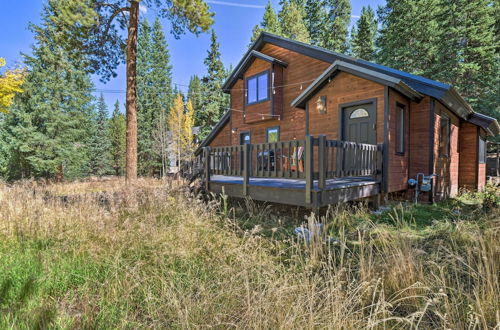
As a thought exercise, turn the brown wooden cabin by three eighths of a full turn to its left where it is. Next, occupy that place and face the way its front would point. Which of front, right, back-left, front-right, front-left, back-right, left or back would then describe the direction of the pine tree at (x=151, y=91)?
back-left

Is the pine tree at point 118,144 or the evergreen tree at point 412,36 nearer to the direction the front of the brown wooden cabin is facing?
the pine tree

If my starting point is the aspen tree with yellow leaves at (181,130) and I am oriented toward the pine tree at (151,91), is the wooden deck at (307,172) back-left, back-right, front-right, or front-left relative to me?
back-left

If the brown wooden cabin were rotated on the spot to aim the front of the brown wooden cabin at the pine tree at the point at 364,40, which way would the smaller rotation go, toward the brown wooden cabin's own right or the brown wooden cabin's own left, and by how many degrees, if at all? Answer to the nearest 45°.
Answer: approximately 135° to the brown wooden cabin's own right

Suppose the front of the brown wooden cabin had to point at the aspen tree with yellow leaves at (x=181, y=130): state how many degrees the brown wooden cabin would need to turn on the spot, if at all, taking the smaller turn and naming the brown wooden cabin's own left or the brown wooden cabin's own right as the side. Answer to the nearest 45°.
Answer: approximately 90° to the brown wooden cabin's own right

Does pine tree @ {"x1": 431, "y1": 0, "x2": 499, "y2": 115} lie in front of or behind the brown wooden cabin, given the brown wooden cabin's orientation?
behind

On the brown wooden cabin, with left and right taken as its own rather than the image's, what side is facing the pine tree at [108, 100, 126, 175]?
right

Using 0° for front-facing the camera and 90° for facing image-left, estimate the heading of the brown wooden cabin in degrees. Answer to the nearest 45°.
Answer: approximately 45°

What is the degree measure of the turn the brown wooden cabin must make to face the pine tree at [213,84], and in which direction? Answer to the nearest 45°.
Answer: approximately 90° to its right

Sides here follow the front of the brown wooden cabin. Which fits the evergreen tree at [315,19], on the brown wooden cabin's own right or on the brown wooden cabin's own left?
on the brown wooden cabin's own right

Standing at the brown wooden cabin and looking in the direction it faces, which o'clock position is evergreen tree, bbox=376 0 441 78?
The evergreen tree is roughly at 5 o'clock from the brown wooden cabin.

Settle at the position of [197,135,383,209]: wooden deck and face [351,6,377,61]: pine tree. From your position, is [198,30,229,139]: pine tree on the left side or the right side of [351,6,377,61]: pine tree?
left
